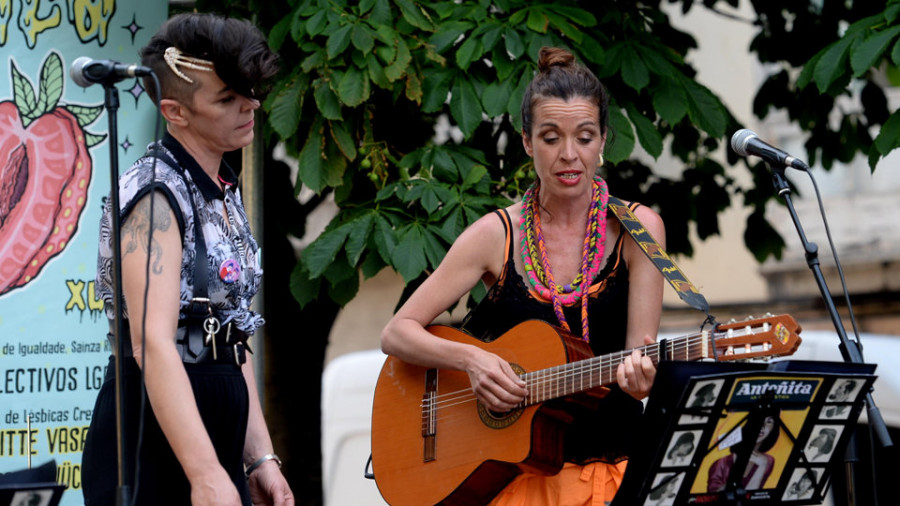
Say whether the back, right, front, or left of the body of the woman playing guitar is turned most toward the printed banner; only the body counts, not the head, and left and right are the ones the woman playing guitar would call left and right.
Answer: right

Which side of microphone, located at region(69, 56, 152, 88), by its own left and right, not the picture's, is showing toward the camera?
left

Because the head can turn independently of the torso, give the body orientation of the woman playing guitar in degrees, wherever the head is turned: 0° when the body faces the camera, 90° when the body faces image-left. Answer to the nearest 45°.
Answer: approximately 0°

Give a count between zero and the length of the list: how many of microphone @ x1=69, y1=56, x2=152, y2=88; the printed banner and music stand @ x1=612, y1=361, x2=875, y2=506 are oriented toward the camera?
1

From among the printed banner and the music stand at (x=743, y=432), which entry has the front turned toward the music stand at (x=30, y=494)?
the printed banner

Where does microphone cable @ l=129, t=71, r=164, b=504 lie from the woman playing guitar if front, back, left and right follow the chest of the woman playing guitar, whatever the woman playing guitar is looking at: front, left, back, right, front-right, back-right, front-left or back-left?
front-right

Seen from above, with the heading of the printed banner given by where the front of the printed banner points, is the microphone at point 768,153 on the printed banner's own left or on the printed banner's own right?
on the printed banner's own left

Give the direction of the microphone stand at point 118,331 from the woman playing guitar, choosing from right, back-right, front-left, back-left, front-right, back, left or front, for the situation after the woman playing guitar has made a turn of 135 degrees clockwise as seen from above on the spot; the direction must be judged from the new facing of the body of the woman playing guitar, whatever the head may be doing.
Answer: left

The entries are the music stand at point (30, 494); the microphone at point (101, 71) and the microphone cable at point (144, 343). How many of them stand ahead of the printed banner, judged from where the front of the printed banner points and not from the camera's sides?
3
